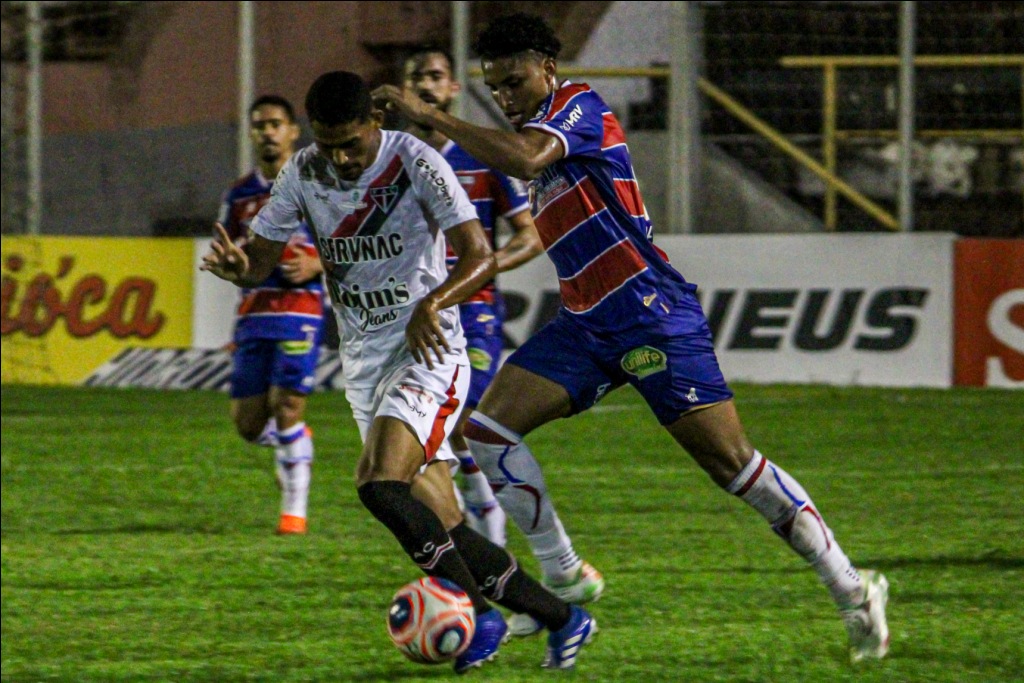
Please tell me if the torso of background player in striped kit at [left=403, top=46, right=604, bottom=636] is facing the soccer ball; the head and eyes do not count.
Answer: yes

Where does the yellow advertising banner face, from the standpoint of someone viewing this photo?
facing the viewer

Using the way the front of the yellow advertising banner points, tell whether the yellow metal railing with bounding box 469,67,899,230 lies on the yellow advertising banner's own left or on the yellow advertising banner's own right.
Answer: on the yellow advertising banner's own left

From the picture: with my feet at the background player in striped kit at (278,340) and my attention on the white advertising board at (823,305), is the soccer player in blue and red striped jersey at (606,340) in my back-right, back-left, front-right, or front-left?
back-right

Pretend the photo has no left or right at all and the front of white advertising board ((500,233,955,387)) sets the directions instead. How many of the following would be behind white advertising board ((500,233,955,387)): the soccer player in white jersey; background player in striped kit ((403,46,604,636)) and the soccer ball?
0

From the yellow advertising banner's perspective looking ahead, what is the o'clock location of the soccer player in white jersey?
The soccer player in white jersey is roughly at 12 o'clock from the yellow advertising banner.

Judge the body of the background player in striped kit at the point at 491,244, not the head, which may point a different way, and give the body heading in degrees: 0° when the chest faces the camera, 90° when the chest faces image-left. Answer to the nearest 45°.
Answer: approximately 0°

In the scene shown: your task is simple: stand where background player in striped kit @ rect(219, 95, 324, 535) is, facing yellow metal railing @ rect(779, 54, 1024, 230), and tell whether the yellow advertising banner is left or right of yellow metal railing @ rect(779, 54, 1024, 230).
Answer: left

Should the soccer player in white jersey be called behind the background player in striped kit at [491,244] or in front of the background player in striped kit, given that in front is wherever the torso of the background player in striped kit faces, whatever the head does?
in front

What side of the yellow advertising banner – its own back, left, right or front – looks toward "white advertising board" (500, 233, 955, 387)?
left

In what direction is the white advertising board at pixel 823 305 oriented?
toward the camera

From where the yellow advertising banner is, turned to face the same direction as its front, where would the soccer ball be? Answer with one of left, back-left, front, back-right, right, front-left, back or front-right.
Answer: front

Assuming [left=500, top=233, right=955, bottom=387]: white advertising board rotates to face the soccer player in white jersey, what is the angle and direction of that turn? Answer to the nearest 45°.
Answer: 0° — it already faces them

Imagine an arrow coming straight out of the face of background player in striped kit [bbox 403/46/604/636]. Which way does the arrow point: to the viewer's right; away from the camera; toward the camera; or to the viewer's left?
toward the camera

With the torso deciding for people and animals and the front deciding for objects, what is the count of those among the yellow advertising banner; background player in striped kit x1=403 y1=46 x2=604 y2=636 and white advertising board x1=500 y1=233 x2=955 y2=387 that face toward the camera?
3

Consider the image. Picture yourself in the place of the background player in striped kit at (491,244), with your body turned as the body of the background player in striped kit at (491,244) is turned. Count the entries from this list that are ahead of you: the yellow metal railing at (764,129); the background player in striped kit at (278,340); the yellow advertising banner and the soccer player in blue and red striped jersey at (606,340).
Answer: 1

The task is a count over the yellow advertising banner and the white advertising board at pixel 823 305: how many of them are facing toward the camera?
2

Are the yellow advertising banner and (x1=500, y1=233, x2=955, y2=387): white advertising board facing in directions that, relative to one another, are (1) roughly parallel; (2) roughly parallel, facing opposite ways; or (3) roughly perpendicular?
roughly parallel

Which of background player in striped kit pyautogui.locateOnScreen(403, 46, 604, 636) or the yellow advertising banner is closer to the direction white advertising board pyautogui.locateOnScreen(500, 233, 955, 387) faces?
the background player in striped kit
